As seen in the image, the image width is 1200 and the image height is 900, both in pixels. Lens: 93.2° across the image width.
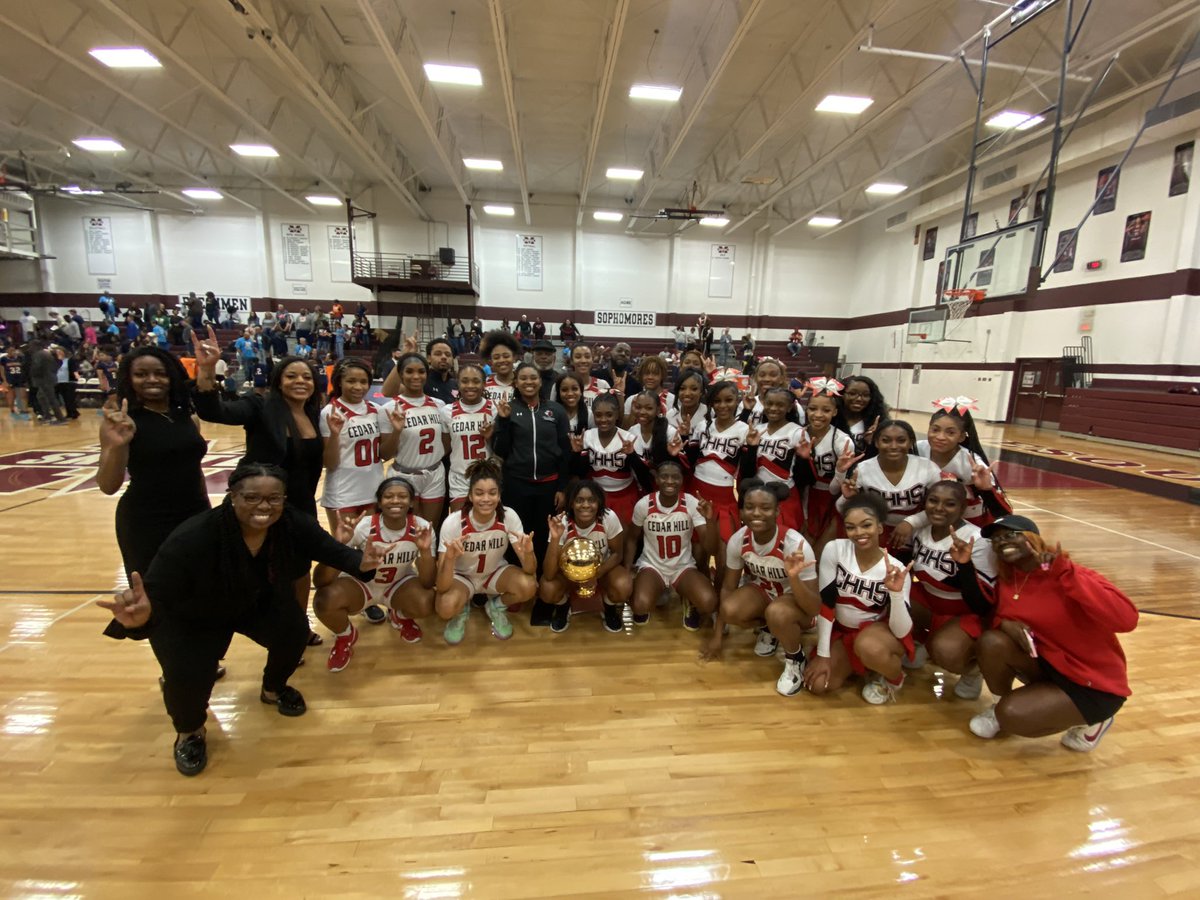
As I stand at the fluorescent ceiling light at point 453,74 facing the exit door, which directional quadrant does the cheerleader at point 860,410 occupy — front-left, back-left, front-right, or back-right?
front-right

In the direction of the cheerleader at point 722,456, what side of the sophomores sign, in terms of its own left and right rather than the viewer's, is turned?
front

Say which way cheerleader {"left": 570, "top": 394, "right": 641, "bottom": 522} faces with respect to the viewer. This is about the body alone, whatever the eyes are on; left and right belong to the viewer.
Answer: facing the viewer

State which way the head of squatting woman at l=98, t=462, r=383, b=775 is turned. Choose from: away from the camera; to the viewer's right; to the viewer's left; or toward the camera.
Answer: toward the camera

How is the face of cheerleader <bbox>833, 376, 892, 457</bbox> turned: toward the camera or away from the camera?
toward the camera

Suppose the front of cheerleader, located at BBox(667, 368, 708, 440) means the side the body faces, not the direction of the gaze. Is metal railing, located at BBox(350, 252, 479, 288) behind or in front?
behind

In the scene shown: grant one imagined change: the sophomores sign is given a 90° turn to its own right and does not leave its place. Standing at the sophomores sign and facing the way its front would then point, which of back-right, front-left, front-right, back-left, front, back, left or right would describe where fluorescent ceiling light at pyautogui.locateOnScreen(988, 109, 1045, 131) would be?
back-left

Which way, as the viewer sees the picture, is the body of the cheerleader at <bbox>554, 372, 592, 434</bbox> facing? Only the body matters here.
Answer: toward the camera
